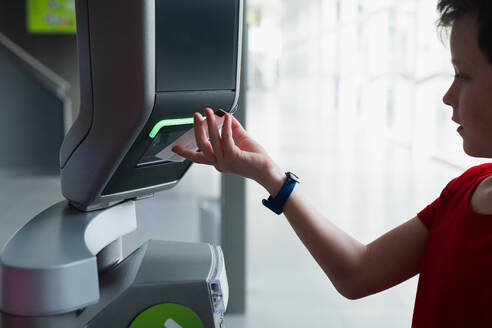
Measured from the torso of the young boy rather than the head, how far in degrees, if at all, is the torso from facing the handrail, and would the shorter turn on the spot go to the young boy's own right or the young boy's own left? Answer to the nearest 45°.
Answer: approximately 45° to the young boy's own right

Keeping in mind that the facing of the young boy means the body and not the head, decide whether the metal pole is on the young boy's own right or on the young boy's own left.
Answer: on the young boy's own right

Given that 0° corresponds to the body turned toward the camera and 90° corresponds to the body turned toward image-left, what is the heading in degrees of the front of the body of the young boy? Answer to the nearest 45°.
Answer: approximately 90°
